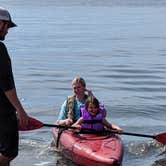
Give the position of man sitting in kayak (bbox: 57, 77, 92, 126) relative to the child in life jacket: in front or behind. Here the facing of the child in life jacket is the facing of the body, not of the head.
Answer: behind

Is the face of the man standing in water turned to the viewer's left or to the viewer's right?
to the viewer's right

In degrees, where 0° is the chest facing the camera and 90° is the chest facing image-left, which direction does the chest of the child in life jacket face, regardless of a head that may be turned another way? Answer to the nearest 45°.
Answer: approximately 0°
